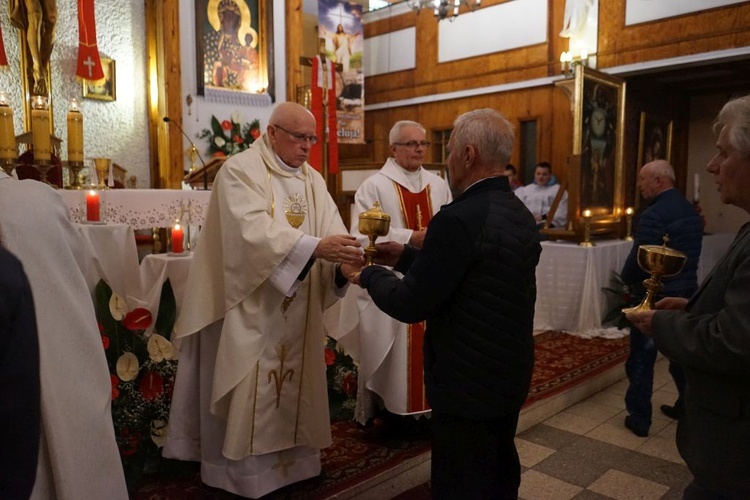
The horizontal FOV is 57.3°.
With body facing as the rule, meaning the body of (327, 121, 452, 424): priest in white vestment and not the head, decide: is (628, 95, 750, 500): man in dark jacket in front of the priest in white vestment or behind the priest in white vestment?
in front

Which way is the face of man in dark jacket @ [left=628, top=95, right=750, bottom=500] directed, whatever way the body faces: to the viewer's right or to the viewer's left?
to the viewer's left

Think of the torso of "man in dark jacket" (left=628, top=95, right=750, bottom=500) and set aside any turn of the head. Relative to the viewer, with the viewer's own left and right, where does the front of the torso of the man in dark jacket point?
facing to the left of the viewer

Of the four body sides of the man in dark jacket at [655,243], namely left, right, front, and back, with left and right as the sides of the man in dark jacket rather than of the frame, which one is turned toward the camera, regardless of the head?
left

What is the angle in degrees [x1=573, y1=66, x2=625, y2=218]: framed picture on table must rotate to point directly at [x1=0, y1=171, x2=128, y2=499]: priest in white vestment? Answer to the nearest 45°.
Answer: approximately 45° to its right

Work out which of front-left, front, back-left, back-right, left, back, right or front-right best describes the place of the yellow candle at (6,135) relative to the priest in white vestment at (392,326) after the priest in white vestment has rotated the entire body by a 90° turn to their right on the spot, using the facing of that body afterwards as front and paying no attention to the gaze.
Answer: front-right

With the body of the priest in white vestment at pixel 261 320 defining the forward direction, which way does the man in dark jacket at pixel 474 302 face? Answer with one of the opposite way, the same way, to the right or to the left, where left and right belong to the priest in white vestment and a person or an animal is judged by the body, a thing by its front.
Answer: the opposite way

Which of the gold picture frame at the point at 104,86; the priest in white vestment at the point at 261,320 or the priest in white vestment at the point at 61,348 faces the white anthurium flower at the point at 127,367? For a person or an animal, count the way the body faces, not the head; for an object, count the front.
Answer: the gold picture frame

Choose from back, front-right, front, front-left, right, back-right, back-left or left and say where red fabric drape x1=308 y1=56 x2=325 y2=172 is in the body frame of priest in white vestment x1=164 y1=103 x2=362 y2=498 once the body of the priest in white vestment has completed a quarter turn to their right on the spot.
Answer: back-right

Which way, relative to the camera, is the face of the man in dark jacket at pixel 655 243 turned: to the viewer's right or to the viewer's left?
to the viewer's left

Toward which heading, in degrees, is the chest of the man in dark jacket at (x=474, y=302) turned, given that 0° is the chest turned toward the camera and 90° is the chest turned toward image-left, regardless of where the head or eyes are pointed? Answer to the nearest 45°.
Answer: approximately 135°
